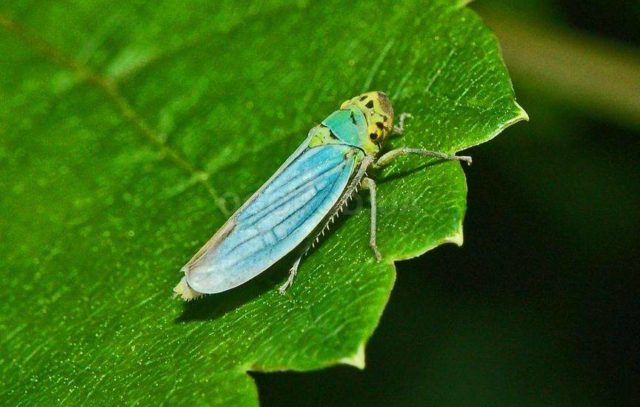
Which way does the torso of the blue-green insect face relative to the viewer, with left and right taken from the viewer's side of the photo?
facing away from the viewer and to the right of the viewer
